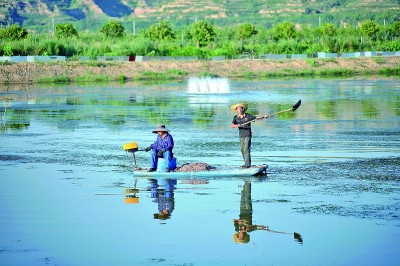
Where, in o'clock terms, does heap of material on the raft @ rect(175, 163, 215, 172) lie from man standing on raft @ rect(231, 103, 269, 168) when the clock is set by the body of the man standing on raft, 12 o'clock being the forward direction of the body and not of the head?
The heap of material on the raft is roughly at 2 o'clock from the man standing on raft.

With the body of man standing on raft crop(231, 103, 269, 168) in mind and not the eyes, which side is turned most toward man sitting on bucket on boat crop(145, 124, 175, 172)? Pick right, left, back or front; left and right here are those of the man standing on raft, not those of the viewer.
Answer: right

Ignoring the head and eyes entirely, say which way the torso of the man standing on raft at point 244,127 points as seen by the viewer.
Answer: toward the camera
